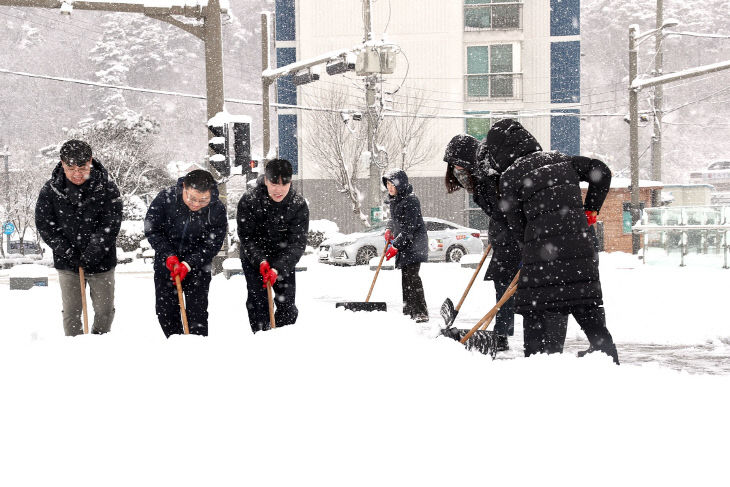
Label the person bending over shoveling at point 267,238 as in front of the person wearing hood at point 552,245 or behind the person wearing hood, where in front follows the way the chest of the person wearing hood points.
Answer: in front

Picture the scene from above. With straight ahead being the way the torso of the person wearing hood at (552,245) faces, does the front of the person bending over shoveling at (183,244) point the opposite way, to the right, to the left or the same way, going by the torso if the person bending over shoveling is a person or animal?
the opposite way

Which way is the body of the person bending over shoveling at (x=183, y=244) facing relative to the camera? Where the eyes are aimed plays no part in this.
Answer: toward the camera

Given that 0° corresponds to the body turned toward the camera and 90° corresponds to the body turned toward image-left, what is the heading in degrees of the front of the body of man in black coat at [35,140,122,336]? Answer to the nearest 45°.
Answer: approximately 0°

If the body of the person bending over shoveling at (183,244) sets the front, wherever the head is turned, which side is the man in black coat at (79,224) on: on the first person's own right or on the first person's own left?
on the first person's own right

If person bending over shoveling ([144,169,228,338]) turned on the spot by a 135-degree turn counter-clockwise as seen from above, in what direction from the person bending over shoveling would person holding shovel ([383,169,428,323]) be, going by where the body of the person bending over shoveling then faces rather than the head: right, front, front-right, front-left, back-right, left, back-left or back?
front

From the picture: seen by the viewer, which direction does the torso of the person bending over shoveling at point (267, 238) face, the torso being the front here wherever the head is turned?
toward the camera

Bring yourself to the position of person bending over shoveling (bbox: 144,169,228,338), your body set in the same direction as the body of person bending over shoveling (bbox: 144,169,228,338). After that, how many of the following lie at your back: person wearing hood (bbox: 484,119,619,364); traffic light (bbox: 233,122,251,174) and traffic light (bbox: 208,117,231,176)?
2

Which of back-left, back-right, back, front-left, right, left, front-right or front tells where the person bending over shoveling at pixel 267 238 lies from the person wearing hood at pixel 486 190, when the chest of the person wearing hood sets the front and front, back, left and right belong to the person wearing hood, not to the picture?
front-right
